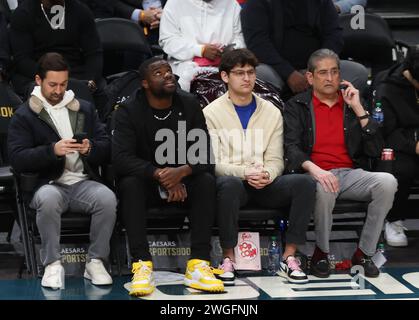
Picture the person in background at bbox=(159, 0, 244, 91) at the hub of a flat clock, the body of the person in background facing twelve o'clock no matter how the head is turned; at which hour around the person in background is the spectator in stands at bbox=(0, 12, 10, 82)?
The spectator in stands is roughly at 3 o'clock from the person in background.

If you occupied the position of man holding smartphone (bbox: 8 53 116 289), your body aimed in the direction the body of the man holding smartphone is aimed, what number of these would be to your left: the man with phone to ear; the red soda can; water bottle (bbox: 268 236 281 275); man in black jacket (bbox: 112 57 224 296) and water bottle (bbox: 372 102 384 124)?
5

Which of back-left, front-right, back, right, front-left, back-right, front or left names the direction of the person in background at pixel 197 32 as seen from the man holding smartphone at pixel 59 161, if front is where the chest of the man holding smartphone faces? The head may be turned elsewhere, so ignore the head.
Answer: back-left

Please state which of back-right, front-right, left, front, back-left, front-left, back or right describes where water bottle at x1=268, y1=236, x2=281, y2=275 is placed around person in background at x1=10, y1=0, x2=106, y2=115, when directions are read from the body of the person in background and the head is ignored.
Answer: front-left

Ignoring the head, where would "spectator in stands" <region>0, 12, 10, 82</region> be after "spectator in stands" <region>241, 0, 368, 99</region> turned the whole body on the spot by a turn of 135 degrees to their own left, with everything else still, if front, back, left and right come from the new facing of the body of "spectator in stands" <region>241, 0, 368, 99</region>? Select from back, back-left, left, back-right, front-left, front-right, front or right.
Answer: back-left
